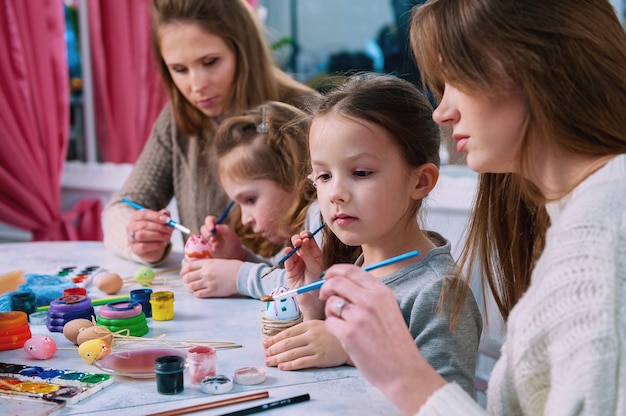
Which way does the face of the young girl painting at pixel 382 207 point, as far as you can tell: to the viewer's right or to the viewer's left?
to the viewer's left

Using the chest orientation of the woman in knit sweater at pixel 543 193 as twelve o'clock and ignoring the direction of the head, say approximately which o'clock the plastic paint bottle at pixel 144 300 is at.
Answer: The plastic paint bottle is roughly at 1 o'clock from the woman in knit sweater.

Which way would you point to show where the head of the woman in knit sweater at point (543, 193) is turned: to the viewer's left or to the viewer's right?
to the viewer's left

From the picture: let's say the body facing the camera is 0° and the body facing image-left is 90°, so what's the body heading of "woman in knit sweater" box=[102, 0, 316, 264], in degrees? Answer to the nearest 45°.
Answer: approximately 45°

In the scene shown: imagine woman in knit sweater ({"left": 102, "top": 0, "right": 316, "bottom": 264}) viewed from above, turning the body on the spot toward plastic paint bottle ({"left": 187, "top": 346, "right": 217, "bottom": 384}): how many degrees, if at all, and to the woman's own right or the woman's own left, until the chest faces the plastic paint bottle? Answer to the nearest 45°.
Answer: approximately 45° to the woman's own left

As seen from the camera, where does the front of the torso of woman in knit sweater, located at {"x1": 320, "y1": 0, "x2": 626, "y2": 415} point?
to the viewer's left

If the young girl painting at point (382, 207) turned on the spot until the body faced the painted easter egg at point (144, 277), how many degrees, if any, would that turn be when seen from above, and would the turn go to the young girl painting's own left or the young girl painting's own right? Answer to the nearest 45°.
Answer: approximately 90° to the young girl painting's own right
